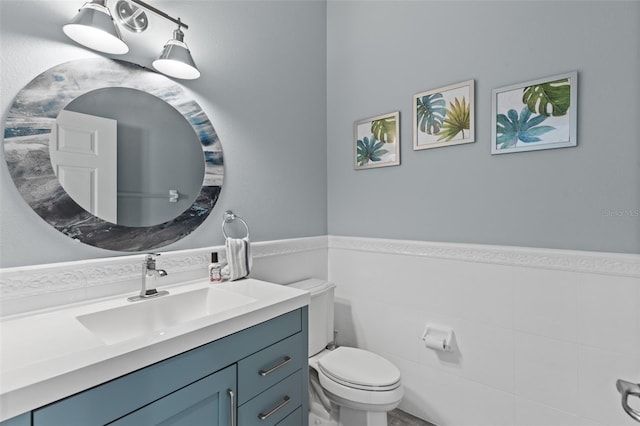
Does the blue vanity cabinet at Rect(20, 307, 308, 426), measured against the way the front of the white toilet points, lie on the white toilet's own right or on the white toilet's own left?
on the white toilet's own right

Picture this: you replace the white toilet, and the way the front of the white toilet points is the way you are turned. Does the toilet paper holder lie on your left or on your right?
on your left

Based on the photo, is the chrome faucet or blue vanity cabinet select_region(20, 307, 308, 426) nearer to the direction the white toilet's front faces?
the blue vanity cabinet

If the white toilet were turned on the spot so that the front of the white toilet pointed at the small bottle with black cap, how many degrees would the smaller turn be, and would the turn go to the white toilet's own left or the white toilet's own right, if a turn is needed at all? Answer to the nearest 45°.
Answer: approximately 135° to the white toilet's own right

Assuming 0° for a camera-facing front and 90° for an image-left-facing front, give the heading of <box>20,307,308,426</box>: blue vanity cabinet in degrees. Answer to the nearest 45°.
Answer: approximately 315°

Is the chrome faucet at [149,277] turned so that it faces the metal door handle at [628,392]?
yes

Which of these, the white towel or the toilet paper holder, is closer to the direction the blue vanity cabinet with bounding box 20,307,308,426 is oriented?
the toilet paper holder
